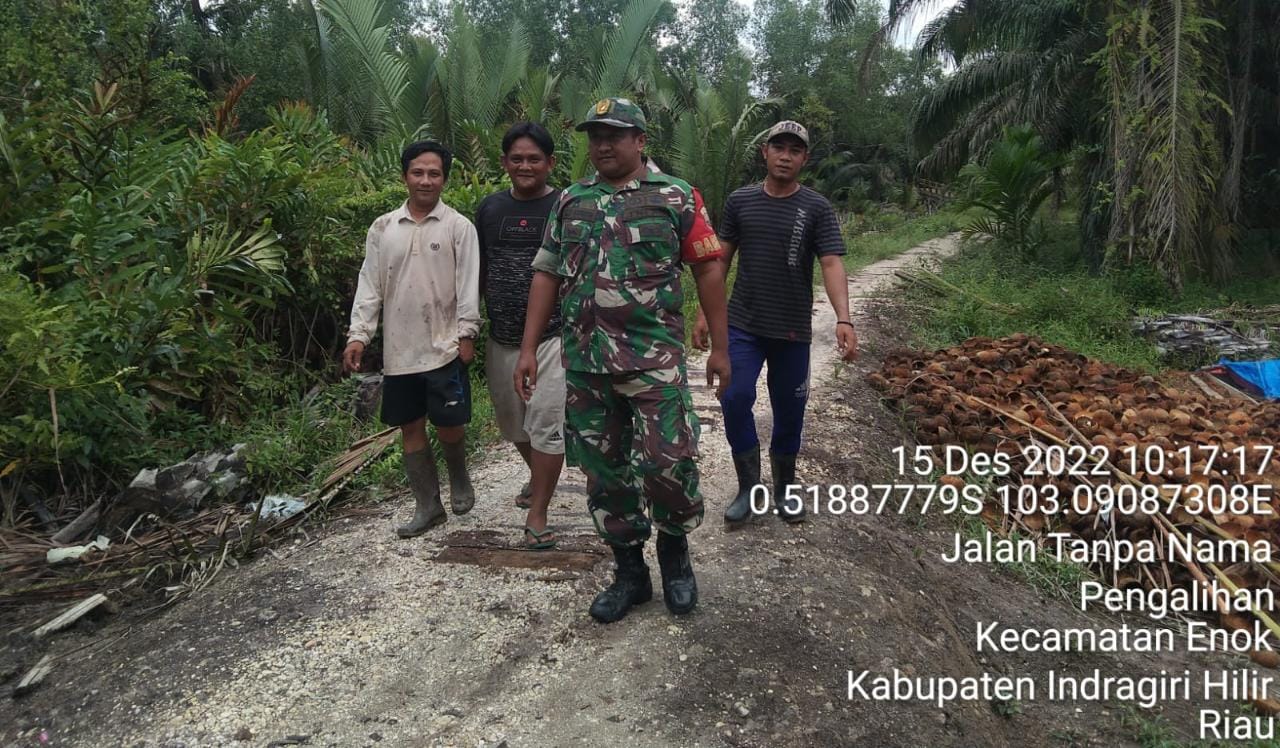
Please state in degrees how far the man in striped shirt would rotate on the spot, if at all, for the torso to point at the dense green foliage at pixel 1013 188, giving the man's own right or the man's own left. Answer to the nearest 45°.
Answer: approximately 180°

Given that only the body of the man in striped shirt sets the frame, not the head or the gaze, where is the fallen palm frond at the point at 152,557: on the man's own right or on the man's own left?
on the man's own right

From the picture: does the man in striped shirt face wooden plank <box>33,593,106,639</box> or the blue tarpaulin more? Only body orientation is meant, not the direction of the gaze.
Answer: the wooden plank

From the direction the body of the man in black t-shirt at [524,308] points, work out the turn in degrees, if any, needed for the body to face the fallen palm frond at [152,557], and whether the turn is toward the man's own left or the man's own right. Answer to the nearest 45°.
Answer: approximately 90° to the man's own right

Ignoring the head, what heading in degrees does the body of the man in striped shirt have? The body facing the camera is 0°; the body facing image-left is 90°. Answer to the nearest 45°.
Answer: approximately 0°
